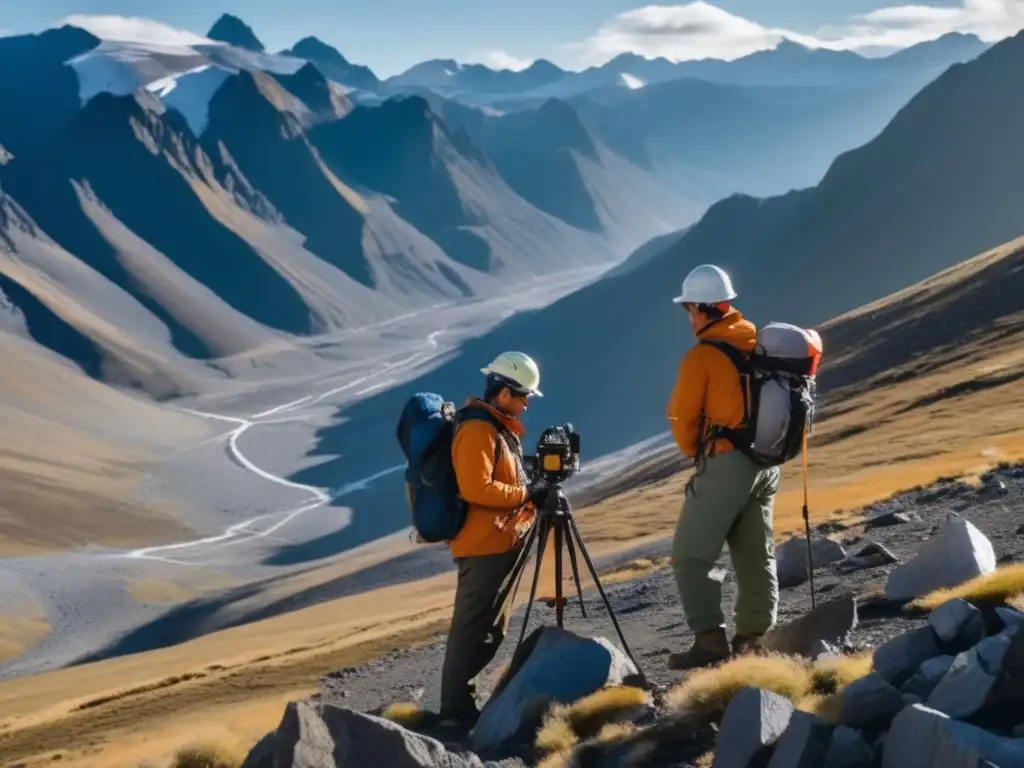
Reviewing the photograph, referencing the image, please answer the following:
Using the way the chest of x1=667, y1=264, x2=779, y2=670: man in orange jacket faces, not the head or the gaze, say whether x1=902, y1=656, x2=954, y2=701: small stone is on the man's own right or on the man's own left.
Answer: on the man's own left

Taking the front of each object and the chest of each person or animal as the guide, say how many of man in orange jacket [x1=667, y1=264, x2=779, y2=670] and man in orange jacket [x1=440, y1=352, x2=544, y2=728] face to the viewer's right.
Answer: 1

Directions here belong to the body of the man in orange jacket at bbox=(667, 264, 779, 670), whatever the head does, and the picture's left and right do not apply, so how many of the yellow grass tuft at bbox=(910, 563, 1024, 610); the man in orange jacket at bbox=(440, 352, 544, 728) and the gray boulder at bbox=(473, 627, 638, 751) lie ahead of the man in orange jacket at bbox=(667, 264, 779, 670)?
2

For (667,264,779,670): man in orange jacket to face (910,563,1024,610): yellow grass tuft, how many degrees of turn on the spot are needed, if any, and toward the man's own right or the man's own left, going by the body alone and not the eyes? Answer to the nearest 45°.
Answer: approximately 180°

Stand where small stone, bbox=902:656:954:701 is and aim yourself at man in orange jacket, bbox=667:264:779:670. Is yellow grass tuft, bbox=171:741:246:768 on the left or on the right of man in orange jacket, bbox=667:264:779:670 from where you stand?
left

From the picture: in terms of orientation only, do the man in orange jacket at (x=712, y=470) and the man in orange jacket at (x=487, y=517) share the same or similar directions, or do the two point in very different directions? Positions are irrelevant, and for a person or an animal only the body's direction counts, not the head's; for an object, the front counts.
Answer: very different directions

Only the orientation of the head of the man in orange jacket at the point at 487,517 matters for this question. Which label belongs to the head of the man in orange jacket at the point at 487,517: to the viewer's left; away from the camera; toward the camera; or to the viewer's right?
to the viewer's right

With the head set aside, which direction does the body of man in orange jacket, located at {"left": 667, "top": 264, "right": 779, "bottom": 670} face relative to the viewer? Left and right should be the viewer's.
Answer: facing to the left of the viewer

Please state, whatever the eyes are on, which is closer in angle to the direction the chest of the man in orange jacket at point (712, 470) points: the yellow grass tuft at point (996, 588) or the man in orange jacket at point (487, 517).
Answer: the man in orange jacket

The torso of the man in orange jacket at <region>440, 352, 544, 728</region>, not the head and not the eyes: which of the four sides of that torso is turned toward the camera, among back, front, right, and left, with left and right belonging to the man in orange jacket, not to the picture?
right
